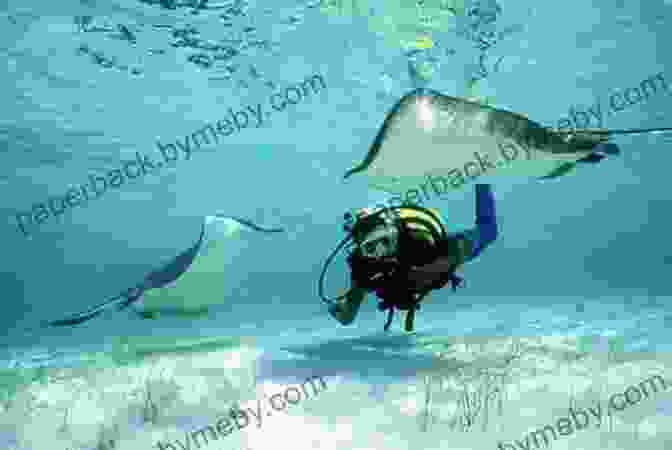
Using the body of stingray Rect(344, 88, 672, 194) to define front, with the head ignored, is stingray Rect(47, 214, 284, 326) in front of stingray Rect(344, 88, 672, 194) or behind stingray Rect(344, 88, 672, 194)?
in front

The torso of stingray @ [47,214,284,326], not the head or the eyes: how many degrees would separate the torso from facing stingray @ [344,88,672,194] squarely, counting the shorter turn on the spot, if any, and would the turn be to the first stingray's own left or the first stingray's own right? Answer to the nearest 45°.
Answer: approximately 45° to the first stingray's own right

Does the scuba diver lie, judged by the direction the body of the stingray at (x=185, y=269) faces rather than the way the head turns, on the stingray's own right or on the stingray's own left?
on the stingray's own right

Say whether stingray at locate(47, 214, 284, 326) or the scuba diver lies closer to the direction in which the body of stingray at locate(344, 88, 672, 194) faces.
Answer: the stingray

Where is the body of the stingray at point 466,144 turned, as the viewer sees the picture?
to the viewer's left

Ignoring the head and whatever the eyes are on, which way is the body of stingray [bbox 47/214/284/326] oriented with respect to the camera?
to the viewer's right

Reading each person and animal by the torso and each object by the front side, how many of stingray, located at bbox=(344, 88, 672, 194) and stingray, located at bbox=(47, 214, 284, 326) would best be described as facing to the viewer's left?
1
